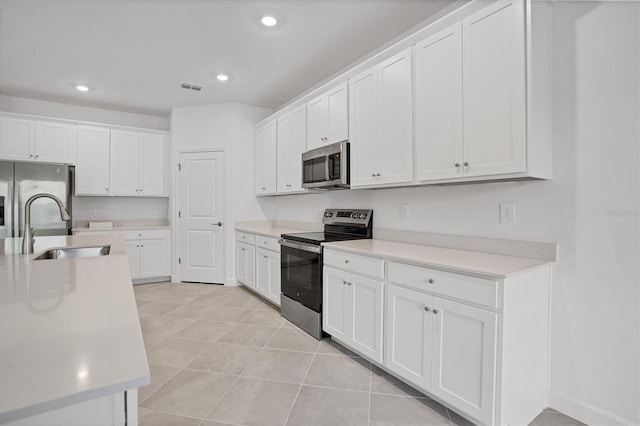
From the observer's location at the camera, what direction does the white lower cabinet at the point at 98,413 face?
facing to the right of the viewer

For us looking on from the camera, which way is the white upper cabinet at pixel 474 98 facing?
facing the viewer and to the left of the viewer

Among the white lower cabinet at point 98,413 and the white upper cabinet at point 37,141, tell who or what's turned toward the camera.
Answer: the white upper cabinet

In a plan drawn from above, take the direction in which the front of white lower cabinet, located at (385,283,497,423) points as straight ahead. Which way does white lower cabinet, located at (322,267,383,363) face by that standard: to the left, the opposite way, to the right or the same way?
the same way

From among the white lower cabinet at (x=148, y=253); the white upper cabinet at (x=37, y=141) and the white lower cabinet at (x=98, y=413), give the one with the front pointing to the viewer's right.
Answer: the white lower cabinet at (x=98, y=413)

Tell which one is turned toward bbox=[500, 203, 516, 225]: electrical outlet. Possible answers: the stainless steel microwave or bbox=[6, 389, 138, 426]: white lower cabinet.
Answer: the white lower cabinet

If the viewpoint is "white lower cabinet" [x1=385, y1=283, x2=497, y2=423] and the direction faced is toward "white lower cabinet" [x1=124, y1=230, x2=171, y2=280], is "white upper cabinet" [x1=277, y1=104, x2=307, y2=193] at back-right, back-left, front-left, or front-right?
front-right

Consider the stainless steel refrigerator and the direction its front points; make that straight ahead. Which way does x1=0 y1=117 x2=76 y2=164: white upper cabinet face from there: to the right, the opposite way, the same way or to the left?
the same way

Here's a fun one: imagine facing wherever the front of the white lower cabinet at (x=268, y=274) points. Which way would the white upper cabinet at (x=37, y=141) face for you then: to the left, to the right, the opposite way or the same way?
to the left

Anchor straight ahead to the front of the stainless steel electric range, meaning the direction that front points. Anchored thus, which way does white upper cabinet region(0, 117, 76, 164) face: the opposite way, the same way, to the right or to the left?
to the left

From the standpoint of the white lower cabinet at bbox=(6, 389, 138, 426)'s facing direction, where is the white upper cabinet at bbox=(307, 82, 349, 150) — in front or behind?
in front

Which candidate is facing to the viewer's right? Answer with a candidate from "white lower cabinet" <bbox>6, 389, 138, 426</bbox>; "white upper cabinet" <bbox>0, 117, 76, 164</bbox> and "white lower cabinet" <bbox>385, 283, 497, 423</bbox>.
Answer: "white lower cabinet" <bbox>6, 389, 138, 426</bbox>

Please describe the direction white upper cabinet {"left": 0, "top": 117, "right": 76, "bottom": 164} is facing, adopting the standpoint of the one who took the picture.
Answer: facing the viewer

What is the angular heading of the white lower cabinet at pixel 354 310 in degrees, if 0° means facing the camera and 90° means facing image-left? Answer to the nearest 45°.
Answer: approximately 45°

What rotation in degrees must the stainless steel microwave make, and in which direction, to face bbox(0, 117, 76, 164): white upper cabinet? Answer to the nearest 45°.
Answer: approximately 45° to its right
